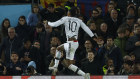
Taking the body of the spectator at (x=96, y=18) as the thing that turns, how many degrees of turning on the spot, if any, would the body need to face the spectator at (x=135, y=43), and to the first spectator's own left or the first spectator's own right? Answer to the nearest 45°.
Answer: approximately 45° to the first spectator's own left

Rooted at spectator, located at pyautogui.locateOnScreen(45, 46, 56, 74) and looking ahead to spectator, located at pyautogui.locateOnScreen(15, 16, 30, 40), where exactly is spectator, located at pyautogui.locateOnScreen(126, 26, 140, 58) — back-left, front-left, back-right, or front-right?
back-right

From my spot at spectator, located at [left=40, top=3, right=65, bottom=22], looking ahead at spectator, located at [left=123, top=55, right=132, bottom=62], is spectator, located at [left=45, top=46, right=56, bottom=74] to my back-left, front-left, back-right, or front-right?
front-right

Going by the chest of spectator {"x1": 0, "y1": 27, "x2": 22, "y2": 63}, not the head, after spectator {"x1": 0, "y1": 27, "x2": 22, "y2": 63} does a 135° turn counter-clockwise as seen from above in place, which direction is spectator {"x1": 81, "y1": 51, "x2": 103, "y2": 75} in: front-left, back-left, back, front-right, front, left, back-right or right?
right

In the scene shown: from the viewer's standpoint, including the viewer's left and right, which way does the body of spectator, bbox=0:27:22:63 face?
facing the viewer

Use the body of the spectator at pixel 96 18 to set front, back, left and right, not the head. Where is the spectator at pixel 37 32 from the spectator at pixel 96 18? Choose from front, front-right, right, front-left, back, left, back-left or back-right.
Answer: right

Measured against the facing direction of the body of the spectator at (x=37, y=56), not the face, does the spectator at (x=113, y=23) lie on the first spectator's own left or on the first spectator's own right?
on the first spectator's own left

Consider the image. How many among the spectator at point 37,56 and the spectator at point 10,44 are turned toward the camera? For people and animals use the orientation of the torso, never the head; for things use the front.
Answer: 2

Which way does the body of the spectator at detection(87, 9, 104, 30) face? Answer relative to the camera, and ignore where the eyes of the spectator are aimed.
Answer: toward the camera

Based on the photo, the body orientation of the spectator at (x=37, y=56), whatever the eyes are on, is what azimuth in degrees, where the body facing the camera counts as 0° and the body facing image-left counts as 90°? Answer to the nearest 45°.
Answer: approximately 0°

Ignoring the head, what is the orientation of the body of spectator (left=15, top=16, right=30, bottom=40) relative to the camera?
toward the camera

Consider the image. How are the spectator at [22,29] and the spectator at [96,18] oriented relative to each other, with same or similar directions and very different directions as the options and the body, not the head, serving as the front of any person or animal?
same or similar directions

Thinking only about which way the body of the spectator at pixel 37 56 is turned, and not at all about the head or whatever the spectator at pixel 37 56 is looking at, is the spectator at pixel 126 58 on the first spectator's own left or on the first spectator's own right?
on the first spectator's own left

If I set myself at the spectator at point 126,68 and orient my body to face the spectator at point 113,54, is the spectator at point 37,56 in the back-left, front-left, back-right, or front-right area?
front-left

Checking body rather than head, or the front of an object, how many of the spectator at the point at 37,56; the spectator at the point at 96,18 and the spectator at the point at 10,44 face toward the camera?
3
